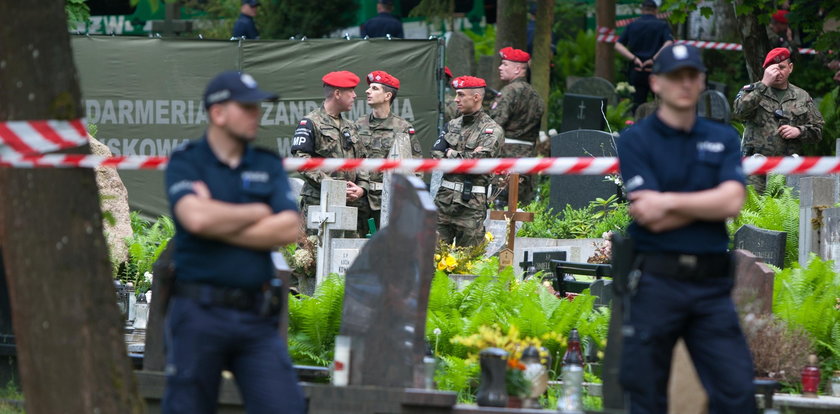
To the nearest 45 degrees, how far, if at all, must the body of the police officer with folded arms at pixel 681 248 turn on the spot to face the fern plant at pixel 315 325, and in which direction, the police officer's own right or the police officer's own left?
approximately 135° to the police officer's own right

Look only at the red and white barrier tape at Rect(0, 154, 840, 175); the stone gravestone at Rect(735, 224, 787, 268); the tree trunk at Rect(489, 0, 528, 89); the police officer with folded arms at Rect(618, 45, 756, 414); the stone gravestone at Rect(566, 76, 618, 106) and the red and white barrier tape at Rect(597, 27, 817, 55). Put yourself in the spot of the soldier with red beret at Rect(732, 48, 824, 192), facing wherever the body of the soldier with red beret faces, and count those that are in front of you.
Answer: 3

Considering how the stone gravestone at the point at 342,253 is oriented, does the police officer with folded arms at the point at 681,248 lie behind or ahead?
ahead

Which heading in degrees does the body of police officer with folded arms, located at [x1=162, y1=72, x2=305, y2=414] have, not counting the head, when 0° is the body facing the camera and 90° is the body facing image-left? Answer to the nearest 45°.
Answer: approximately 315°

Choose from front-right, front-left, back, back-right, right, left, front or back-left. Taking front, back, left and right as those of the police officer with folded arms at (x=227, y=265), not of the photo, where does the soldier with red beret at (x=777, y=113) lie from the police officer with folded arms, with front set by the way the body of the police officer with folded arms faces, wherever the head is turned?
left

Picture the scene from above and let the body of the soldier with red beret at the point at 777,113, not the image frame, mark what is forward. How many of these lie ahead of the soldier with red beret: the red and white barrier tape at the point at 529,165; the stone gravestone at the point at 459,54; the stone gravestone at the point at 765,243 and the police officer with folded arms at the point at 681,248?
3

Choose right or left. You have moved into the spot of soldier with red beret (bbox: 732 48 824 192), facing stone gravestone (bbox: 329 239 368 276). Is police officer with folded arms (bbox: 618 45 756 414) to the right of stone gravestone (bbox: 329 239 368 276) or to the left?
left

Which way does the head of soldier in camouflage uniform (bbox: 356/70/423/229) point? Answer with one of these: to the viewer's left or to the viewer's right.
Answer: to the viewer's left

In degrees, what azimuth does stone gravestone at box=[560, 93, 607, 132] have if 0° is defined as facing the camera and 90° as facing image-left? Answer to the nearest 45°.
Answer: approximately 0°

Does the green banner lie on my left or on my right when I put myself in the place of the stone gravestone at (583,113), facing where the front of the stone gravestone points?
on my right

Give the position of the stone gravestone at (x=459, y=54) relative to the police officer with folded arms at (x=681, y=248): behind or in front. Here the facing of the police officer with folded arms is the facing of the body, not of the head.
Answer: behind

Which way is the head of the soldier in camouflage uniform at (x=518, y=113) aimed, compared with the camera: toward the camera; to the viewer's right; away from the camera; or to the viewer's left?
to the viewer's left
